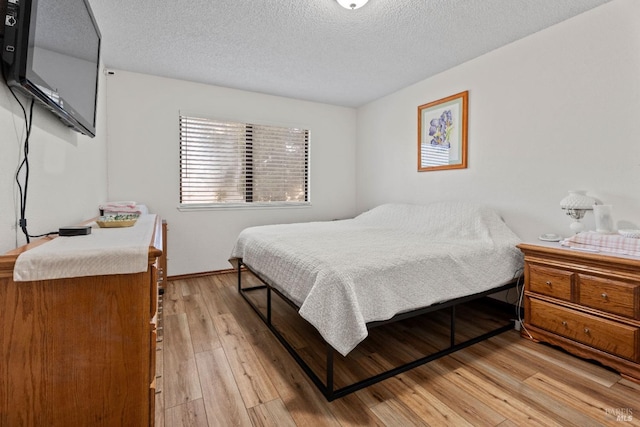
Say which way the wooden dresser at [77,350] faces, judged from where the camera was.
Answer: facing to the right of the viewer

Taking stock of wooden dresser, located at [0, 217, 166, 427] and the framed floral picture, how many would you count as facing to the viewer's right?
1

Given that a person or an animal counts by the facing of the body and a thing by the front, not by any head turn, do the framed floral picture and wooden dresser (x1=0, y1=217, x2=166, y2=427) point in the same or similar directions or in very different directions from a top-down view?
very different directions

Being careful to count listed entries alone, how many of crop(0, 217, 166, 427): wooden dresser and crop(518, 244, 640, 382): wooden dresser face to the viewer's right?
1

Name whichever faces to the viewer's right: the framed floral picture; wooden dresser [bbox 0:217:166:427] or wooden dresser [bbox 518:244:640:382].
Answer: wooden dresser [bbox 0:217:166:427]

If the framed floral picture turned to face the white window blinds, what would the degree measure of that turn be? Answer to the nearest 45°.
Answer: approximately 45° to its right

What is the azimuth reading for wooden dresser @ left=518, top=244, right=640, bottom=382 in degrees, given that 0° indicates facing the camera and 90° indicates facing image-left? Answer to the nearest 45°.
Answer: approximately 45°

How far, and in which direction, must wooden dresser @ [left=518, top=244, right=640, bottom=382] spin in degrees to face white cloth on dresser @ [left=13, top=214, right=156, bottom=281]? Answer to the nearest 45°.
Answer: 0° — it already faces it

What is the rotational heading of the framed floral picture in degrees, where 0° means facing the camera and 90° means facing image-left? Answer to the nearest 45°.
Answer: approximately 45°

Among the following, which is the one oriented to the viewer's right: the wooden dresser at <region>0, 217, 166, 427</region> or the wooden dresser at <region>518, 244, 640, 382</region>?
the wooden dresser at <region>0, 217, 166, 427</region>
